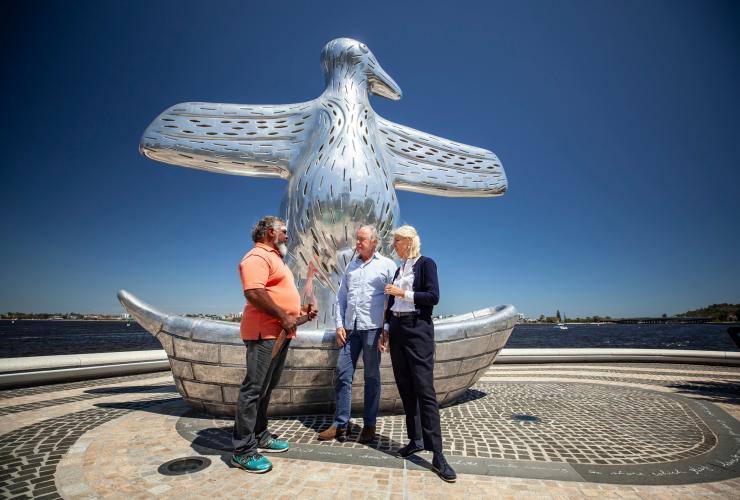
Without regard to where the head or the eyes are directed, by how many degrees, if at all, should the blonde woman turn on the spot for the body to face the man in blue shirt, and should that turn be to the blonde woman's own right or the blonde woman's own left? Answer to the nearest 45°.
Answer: approximately 90° to the blonde woman's own right

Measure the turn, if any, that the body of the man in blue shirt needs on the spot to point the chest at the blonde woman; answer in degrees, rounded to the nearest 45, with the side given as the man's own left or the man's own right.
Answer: approximately 90° to the man's own left

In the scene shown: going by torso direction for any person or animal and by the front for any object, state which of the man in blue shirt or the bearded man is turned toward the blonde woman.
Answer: the bearded man

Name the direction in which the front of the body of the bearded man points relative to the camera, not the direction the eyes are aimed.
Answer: to the viewer's right

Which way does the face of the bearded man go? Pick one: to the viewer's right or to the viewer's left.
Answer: to the viewer's right
